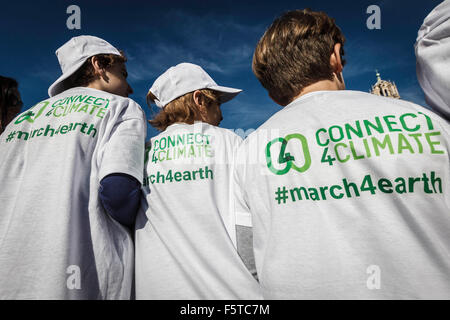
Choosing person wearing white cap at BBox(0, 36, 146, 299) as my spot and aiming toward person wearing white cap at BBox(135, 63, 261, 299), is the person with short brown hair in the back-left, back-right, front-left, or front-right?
front-right

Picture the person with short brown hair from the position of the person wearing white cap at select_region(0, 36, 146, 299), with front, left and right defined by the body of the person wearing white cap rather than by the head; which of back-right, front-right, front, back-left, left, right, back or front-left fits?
right

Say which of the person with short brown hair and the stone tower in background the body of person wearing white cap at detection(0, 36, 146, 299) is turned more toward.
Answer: the stone tower in background

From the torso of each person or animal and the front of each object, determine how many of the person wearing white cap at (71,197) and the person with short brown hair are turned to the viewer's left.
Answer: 0

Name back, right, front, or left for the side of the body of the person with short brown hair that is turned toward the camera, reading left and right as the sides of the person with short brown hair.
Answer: back

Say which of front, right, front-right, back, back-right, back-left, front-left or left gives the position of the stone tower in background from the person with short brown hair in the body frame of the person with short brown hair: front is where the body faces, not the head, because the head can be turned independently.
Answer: front

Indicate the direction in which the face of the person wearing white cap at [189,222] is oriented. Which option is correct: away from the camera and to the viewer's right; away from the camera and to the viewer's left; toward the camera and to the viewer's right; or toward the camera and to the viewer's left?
away from the camera and to the viewer's right

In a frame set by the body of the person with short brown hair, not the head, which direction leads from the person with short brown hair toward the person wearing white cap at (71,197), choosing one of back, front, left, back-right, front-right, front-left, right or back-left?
left

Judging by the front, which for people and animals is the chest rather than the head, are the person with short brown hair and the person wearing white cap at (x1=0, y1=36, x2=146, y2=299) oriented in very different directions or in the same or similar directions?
same or similar directions

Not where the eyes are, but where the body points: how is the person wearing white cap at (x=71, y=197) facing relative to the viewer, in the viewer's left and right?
facing away from the viewer and to the right of the viewer

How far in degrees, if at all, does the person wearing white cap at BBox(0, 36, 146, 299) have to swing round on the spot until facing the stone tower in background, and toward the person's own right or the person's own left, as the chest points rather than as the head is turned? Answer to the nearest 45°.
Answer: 0° — they already face it

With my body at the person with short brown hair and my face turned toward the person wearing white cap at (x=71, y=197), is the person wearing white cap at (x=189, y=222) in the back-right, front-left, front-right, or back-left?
front-right
